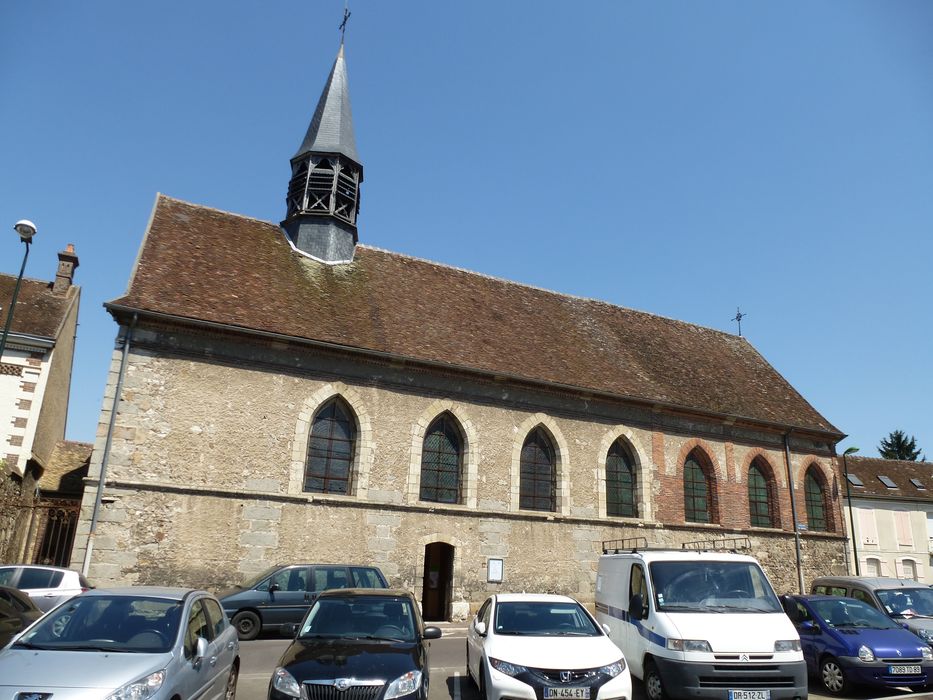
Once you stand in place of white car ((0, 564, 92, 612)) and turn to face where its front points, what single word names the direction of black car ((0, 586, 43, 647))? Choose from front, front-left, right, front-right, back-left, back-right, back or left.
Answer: left

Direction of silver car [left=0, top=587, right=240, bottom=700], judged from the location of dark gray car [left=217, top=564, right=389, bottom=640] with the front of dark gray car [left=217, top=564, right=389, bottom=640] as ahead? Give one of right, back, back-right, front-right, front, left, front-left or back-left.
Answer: left

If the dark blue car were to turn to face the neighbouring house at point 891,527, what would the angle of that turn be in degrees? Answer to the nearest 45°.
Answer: approximately 135° to its left

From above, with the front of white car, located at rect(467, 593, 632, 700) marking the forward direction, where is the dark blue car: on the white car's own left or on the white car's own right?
on the white car's own left

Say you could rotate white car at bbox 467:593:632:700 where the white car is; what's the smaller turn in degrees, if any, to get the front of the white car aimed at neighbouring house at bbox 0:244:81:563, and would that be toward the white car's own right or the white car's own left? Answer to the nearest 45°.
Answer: approximately 135° to the white car's own right

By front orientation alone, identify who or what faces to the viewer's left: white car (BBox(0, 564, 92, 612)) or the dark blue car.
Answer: the white car

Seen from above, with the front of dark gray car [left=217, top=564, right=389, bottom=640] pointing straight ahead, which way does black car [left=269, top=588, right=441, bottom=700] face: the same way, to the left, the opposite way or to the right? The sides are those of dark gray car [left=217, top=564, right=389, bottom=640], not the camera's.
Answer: to the left

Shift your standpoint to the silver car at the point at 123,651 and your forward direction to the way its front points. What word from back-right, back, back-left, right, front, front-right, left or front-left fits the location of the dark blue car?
back-left

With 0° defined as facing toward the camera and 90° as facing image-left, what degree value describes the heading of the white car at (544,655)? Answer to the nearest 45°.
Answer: approximately 0°
